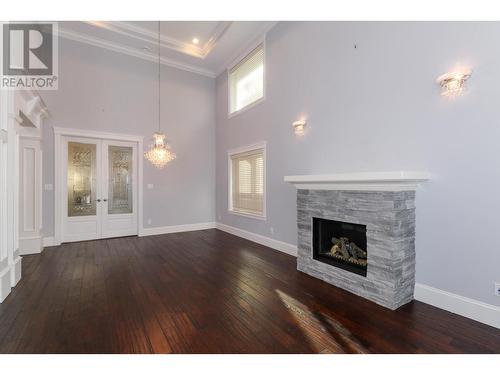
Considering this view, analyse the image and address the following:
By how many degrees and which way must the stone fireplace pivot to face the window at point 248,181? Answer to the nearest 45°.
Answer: approximately 90° to its right

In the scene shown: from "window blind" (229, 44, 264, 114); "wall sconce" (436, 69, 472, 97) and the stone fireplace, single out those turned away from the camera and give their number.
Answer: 0

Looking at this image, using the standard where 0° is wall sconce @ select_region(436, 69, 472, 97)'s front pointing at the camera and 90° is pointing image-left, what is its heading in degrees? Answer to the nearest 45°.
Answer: approximately 45°

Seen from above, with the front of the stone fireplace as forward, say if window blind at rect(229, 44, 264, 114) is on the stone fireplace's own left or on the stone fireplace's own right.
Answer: on the stone fireplace's own right

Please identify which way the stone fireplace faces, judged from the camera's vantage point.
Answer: facing the viewer and to the left of the viewer

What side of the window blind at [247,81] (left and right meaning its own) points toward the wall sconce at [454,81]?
left

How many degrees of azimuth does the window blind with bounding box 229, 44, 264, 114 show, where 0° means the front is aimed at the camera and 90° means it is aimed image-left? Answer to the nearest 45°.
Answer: approximately 45°

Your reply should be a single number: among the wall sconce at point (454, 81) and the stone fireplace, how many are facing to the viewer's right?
0

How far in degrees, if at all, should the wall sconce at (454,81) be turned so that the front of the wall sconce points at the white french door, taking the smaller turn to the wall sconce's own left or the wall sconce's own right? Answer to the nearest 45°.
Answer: approximately 45° to the wall sconce's own right
